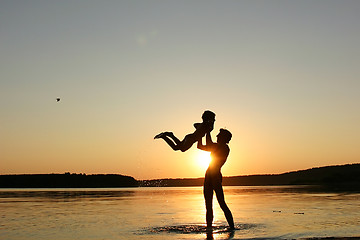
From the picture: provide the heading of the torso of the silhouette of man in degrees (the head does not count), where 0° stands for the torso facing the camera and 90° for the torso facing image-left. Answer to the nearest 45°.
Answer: approximately 90°
